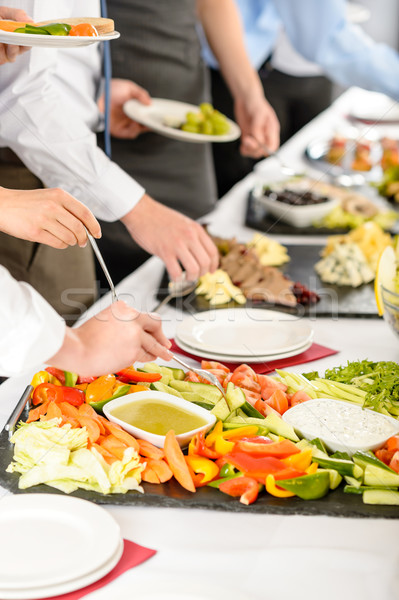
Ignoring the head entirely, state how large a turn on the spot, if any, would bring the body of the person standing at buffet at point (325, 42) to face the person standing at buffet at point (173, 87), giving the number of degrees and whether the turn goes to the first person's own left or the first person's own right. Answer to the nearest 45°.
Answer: approximately 90° to the first person's own right

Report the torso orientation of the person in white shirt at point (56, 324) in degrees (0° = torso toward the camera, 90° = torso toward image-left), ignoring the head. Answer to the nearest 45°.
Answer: approximately 270°

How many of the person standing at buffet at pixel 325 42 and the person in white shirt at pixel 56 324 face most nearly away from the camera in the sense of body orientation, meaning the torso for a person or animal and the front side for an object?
0
